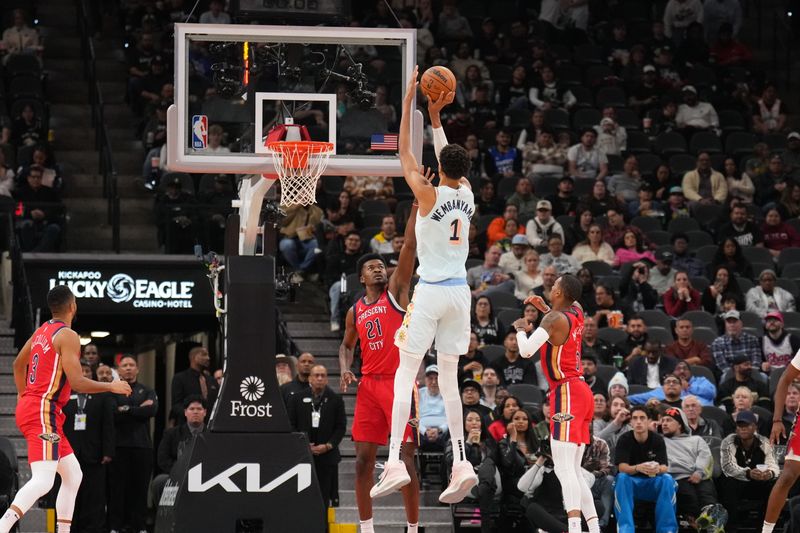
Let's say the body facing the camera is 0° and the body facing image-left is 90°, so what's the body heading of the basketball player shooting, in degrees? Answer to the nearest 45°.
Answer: approximately 135°

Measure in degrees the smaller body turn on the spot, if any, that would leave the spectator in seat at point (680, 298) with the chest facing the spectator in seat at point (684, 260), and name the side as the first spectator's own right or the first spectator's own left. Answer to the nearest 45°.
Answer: approximately 180°

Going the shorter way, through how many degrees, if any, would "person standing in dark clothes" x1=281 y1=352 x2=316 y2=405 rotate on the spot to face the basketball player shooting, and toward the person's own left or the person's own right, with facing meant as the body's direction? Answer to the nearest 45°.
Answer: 0° — they already face them

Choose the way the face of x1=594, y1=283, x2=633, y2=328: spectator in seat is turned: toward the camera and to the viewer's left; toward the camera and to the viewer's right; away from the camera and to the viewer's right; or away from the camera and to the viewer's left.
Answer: toward the camera and to the viewer's left

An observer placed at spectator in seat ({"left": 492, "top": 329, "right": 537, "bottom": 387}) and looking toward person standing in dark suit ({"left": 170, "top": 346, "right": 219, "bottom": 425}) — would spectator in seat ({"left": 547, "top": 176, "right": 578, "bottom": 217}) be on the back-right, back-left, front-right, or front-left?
back-right

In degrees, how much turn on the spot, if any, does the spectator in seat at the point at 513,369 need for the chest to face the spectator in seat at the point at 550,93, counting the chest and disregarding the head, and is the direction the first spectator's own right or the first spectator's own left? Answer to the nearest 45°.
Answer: approximately 180°

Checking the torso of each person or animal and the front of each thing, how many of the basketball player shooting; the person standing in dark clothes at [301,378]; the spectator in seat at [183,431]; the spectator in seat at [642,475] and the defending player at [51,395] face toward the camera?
3
